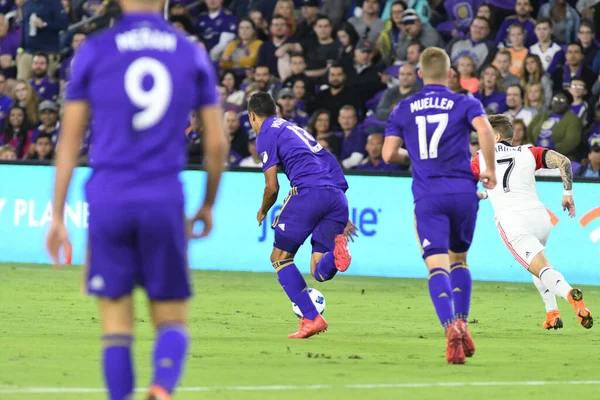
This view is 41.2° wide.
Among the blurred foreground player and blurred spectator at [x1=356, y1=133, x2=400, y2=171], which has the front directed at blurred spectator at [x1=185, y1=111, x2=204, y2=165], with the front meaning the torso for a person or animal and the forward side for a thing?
the blurred foreground player

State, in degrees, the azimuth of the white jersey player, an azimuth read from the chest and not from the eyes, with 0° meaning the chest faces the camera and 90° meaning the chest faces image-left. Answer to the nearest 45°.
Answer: approximately 135°

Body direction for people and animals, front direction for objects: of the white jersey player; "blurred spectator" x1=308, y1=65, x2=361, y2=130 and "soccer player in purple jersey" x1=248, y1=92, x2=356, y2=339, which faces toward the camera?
the blurred spectator

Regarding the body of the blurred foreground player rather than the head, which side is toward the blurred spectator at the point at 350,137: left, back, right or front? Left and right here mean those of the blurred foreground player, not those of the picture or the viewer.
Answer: front

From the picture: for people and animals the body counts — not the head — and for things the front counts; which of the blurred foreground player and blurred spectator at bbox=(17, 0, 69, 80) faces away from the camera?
the blurred foreground player

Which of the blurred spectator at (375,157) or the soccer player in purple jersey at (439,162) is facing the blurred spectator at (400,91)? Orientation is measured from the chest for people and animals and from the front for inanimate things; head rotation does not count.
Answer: the soccer player in purple jersey

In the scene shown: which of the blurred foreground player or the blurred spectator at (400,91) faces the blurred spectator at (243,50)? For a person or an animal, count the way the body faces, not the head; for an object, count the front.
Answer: the blurred foreground player

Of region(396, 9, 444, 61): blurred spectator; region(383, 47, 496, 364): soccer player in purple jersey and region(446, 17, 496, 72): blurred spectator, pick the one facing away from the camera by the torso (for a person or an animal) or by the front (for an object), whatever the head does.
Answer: the soccer player in purple jersey

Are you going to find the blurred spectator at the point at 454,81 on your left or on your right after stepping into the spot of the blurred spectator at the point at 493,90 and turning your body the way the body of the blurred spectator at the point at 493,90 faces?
on your right

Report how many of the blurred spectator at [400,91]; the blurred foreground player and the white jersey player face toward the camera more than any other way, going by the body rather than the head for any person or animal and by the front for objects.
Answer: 1

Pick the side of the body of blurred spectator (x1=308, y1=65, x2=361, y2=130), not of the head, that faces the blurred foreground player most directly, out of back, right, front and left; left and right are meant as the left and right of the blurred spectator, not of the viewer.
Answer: front
